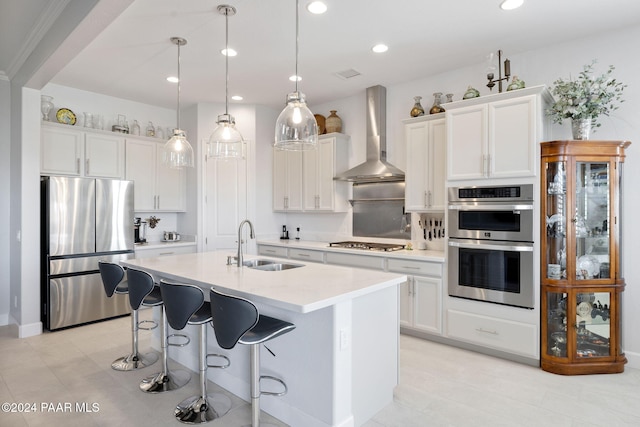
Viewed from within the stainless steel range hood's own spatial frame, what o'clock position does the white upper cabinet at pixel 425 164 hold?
The white upper cabinet is roughly at 9 o'clock from the stainless steel range hood.

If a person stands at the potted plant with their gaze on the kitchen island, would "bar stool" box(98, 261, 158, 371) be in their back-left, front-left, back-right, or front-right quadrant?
front-right

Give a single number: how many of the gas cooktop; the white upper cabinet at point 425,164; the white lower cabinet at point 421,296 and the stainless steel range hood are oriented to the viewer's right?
0

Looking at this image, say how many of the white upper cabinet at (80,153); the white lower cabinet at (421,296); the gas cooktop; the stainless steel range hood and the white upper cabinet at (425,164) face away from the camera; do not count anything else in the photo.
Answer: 0

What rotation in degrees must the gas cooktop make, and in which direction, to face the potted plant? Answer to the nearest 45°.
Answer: approximately 90° to its left

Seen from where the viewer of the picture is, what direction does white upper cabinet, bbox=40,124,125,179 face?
facing the viewer

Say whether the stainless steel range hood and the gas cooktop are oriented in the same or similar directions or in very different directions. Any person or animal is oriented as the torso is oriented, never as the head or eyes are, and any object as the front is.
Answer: same or similar directions

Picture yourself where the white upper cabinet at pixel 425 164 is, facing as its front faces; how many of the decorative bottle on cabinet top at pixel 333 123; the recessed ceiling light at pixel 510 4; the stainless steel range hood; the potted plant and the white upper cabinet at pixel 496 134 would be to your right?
2

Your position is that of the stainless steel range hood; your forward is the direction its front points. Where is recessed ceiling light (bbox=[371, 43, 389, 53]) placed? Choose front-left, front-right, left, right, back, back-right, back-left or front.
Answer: front-left

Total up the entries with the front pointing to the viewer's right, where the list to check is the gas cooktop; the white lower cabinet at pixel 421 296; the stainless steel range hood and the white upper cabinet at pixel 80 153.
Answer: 0

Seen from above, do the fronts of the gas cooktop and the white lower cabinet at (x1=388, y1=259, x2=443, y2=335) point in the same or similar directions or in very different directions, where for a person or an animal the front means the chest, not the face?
same or similar directions

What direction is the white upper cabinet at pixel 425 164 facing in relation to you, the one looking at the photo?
facing the viewer and to the left of the viewer
